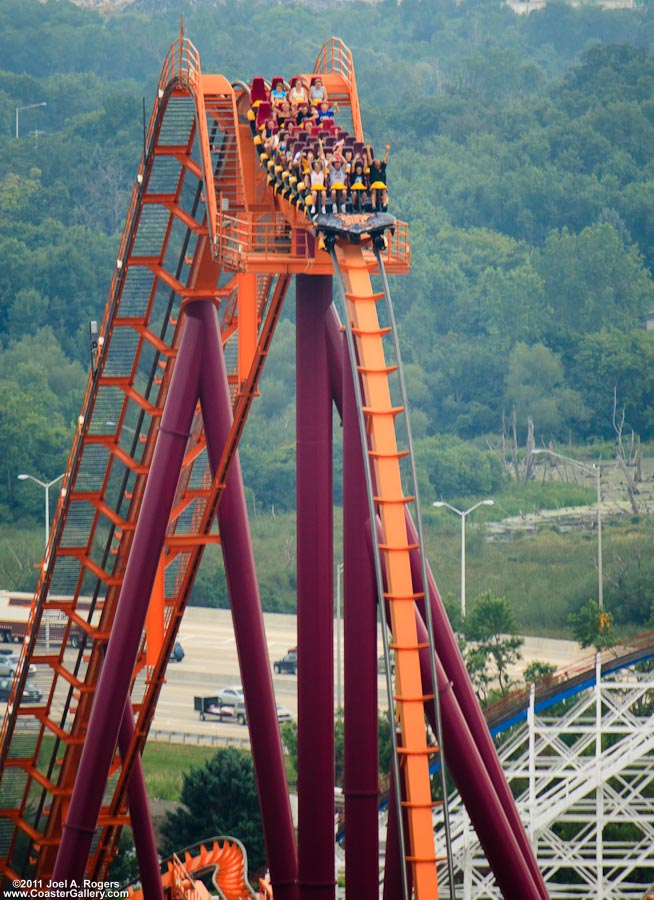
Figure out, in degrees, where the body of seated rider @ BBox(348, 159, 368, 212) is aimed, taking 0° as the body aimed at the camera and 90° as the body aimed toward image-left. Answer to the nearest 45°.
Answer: approximately 0°

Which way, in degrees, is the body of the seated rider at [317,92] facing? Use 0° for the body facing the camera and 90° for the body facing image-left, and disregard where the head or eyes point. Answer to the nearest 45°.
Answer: approximately 0°

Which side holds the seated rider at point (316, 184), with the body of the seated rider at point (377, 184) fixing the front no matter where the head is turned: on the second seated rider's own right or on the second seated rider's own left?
on the second seated rider's own right

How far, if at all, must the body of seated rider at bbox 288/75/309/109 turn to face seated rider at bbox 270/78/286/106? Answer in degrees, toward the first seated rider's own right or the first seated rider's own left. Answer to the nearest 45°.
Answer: approximately 90° to the first seated rider's own right
